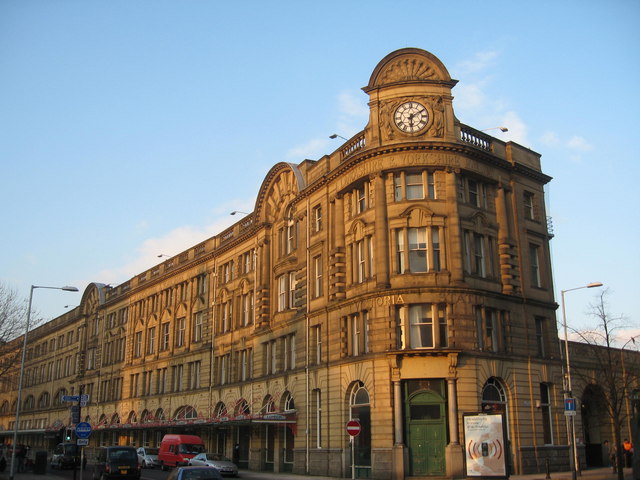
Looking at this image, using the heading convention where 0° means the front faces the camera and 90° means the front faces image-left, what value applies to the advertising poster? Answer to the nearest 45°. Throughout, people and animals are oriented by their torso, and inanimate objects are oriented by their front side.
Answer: approximately 0°

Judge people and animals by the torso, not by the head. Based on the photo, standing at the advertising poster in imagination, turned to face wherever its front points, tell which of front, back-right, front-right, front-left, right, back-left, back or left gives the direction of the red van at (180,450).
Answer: back-right

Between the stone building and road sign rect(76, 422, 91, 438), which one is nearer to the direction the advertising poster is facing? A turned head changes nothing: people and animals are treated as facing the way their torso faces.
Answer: the road sign

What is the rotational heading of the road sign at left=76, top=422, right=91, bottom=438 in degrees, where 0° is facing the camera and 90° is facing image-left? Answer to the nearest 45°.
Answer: approximately 0°

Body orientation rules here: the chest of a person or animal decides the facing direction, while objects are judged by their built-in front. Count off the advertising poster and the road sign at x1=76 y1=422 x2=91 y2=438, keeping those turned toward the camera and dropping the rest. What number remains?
2

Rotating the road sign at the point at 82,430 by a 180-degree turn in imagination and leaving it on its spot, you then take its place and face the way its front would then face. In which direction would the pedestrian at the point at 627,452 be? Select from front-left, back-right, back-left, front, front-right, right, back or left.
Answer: right
